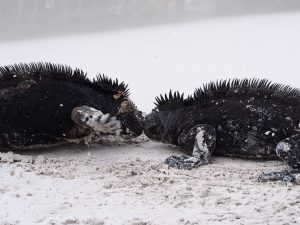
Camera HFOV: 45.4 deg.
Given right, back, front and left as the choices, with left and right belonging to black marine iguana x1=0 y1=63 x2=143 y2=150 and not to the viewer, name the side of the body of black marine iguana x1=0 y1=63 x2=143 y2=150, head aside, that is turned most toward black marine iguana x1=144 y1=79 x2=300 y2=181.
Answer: front

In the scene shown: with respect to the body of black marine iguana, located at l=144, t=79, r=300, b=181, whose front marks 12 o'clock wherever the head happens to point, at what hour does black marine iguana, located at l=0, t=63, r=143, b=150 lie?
black marine iguana, located at l=0, t=63, r=143, b=150 is roughly at 12 o'clock from black marine iguana, located at l=144, t=79, r=300, b=181.

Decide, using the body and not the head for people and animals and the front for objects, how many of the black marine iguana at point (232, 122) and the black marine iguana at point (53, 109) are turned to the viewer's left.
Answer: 1

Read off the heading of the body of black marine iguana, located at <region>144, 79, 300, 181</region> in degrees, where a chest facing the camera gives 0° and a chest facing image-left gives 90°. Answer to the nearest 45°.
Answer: approximately 90°

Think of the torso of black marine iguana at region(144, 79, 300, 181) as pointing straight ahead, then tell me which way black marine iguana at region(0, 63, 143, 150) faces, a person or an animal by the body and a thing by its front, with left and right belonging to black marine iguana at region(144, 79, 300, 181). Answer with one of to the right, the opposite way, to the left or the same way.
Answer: the opposite way

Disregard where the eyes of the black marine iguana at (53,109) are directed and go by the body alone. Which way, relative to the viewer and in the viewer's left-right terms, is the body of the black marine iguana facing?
facing to the right of the viewer
